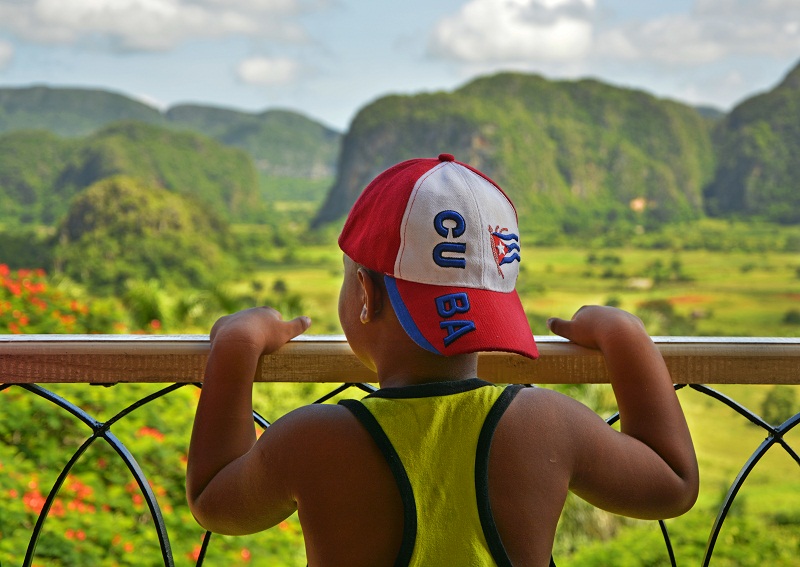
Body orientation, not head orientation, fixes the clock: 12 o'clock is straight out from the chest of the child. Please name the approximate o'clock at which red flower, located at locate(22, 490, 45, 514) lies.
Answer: The red flower is roughly at 11 o'clock from the child.

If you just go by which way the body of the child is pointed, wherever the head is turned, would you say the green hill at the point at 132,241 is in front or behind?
in front

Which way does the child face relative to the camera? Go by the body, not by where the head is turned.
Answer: away from the camera

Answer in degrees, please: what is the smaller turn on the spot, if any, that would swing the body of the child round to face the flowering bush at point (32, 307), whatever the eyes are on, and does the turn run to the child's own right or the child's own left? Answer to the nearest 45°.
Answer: approximately 45° to the child's own left
